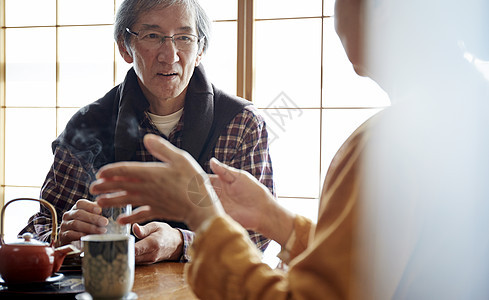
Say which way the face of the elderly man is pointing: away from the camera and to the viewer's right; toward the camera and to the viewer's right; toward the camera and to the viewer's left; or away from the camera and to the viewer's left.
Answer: toward the camera and to the viewer's right

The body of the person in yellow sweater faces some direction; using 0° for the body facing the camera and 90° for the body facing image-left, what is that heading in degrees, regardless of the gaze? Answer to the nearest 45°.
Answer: approximately 90°

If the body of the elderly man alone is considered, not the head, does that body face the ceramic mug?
yes

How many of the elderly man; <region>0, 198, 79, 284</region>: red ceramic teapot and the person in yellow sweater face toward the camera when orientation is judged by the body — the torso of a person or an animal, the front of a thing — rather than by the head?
1
